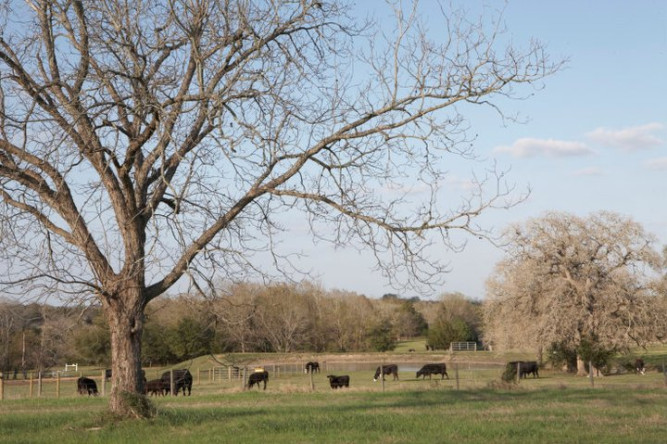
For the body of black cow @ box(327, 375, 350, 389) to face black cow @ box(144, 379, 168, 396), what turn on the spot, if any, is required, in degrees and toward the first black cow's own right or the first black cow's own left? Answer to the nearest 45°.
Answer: approximately 45° to the first black cow's own left

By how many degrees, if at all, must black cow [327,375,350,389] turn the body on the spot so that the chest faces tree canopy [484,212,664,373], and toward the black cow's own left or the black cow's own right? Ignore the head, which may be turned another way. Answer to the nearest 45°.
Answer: approximately 135° to the black cow's own right

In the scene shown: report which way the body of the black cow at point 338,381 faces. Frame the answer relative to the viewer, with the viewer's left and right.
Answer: facing to the left of the viewer

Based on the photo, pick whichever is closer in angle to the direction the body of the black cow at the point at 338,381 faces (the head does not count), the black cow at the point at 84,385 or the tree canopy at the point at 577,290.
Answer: the black cow

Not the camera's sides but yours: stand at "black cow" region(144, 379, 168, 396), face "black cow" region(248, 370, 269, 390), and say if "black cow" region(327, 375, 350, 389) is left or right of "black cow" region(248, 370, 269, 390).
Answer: right

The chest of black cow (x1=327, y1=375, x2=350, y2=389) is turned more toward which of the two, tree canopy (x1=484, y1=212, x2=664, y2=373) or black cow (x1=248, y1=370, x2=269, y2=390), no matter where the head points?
the black cow

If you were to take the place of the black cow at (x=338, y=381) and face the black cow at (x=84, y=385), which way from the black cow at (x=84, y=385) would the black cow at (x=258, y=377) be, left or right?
right

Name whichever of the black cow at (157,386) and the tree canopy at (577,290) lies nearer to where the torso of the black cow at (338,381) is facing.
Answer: the black cow

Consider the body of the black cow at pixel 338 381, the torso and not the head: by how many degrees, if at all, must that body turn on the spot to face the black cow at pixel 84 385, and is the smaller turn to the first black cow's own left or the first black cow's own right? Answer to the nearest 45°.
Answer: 0° — it already faces it

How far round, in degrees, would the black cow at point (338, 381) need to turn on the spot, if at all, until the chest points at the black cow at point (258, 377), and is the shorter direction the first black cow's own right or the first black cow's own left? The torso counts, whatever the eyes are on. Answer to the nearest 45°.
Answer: approximately 45° to the first black cow's own right

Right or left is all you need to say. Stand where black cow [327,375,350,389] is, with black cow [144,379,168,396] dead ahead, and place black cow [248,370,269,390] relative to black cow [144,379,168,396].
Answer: right
